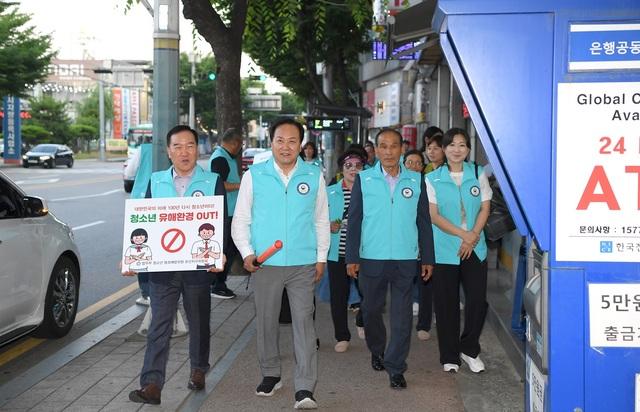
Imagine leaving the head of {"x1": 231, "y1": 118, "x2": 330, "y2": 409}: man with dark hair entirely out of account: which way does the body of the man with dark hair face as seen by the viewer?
toward the camera

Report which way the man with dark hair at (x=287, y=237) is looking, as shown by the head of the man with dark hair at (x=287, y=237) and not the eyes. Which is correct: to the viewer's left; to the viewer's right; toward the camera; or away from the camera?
toward the camera

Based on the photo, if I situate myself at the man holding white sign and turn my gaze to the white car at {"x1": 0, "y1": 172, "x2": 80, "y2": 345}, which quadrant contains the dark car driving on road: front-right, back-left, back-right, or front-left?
front-right

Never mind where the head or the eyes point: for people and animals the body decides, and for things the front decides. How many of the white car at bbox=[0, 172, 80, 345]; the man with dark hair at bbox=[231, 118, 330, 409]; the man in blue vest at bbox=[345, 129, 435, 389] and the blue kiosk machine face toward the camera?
2

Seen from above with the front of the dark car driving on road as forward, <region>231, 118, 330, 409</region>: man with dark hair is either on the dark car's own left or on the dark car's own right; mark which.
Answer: on the dark car's own left

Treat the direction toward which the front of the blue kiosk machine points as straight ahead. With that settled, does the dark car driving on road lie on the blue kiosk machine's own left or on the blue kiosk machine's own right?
on the blue kiosk machine's own right

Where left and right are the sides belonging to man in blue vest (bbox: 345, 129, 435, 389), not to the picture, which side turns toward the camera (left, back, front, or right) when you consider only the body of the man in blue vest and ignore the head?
front

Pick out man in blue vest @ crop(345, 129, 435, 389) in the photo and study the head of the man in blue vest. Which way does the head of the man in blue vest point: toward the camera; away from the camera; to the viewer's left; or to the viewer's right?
toward the camera

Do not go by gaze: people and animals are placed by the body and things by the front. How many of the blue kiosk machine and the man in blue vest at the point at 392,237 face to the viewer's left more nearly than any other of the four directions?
1

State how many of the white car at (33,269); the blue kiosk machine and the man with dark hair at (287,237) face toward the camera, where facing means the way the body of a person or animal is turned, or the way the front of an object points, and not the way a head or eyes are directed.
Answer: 1

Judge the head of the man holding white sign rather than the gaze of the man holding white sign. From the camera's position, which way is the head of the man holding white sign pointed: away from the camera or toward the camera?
toward the camera

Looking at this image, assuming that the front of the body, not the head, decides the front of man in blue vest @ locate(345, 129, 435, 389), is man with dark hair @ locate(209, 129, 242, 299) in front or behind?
behind

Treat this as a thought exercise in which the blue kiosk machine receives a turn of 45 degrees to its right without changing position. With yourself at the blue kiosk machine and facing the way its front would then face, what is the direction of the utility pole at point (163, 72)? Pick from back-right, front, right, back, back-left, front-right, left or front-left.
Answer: front

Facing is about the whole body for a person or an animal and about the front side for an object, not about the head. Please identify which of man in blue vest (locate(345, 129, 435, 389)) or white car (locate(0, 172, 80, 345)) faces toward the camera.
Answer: the man in blue vest

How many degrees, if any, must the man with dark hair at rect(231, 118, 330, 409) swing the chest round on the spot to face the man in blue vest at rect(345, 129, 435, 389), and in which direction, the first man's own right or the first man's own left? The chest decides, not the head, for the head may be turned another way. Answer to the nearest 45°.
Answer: approximately 135° to the first man's own left
